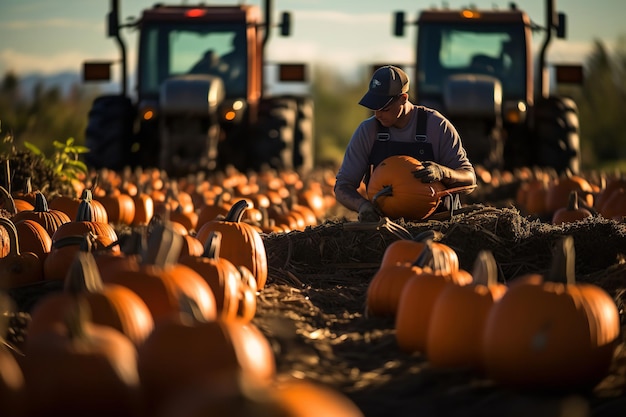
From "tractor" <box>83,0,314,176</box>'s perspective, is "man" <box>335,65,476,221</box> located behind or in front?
in front

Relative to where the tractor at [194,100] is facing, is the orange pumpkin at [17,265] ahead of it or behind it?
ahead

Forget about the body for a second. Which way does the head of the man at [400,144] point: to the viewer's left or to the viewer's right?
to the viewer's left

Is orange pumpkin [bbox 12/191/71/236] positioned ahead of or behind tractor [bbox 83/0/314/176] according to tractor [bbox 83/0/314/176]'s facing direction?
ahead

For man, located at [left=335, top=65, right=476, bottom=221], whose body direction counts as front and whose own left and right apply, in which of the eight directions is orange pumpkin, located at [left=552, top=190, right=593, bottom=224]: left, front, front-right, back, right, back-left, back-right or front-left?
back-left

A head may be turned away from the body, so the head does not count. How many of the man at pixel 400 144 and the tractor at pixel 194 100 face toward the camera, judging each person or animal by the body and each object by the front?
2

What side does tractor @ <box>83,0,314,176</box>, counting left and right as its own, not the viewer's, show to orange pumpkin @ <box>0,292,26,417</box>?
front

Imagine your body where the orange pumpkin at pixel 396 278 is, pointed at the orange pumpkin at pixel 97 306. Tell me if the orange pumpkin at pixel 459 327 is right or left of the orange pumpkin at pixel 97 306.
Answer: left

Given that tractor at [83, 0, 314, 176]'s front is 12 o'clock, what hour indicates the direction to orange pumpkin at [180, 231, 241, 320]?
The orange pumpkin is roughly at 12 o'clock from the tractor.

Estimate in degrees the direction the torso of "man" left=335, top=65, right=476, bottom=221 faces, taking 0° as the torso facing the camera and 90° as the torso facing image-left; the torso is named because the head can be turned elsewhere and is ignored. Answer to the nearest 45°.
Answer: approximately 0°

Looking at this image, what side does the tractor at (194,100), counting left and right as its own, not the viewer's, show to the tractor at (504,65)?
left
